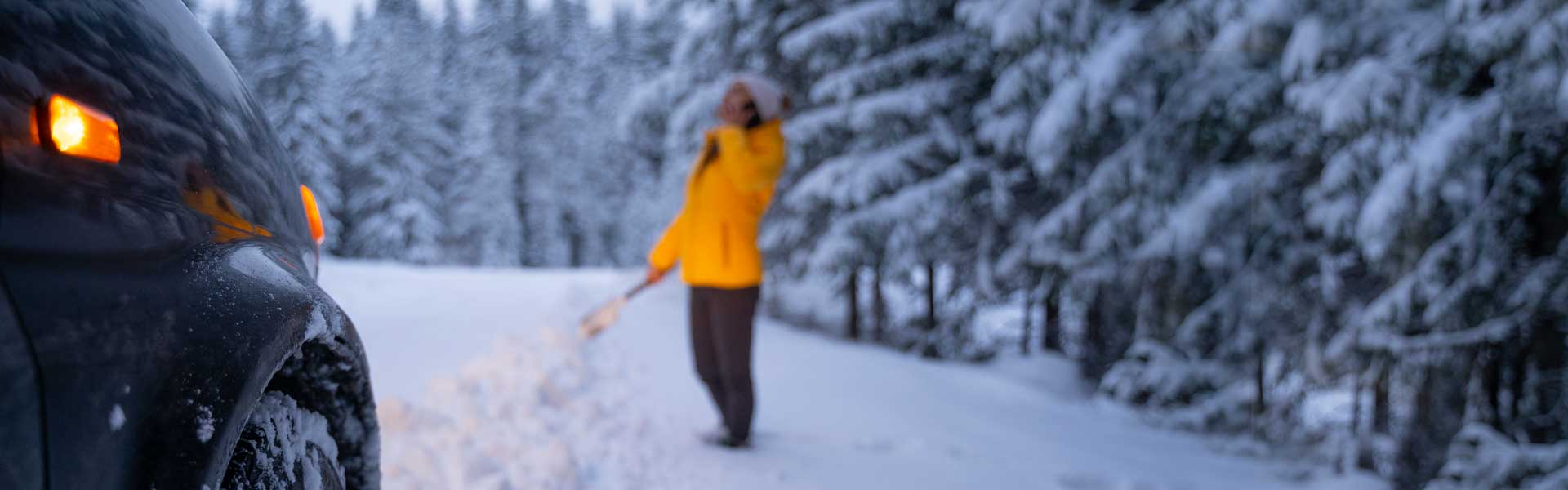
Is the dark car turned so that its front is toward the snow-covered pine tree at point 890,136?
yes

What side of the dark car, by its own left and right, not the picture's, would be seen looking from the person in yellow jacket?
front

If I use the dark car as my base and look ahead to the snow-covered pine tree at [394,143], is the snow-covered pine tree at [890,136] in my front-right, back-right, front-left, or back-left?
front-right

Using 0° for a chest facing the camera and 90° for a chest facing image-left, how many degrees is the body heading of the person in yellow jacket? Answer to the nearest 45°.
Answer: approximately 90°

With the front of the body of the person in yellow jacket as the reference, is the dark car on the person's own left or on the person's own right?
on the person's own left

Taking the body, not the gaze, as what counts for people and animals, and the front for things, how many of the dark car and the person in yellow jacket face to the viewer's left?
1

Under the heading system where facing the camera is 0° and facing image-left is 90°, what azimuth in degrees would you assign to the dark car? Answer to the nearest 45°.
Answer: approximately 225°

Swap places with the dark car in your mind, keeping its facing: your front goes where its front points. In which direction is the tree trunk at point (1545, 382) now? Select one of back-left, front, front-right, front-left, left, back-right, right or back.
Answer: front-right

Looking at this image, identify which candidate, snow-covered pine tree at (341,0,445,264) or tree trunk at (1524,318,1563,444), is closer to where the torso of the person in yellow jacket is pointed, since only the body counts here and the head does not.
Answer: the snow-covered pine tree

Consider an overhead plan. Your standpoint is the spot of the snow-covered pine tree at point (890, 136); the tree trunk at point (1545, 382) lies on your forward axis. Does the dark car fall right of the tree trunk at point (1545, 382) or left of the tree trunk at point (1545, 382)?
right

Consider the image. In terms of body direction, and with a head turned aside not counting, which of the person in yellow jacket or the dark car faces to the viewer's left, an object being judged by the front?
the person in yellow jacket

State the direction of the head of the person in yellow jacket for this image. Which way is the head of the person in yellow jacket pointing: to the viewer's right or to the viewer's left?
to the viewer's left
